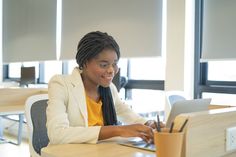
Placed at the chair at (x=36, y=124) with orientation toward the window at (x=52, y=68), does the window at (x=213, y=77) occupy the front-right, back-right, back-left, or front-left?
front-right

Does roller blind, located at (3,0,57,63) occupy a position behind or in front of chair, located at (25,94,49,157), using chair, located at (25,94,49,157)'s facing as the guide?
behind

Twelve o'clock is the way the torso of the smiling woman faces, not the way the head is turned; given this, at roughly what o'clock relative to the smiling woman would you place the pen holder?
The pen holder is roughly at 1 o'clock from the smiling woman.

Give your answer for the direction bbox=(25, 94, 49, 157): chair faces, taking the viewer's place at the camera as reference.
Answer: facing the viewer and to the right of the viewer

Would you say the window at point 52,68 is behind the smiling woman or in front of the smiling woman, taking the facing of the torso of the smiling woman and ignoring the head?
behind

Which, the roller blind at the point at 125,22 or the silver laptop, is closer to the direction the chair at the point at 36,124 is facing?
the silver laptop

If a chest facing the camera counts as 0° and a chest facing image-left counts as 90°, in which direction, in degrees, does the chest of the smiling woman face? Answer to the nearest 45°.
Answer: approximately 315°

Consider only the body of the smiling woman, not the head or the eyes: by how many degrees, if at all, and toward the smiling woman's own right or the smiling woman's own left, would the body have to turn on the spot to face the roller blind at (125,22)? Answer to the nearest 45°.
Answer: approximately 135° to the smiling woman's own left

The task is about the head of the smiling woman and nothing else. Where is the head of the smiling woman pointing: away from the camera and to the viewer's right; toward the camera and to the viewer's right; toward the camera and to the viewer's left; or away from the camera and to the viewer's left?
toward the camera and to the viewer's right
